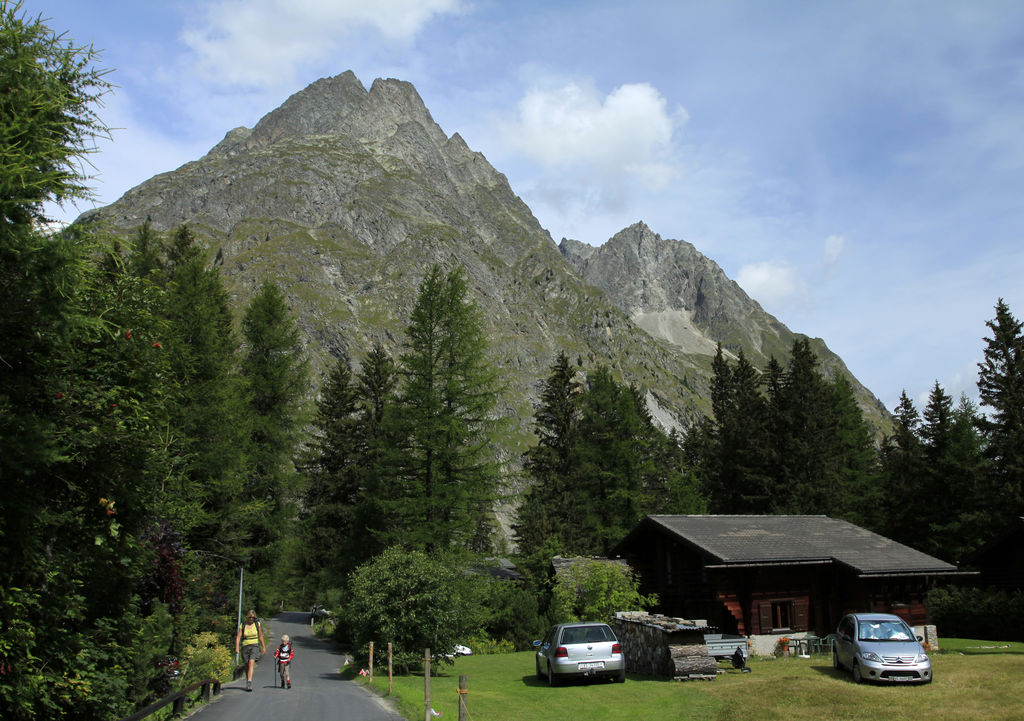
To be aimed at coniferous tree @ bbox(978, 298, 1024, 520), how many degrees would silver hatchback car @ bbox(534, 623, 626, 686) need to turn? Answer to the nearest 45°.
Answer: approximately 45° to its right

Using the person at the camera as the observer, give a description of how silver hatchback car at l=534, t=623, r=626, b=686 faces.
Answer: facing away from the viewer

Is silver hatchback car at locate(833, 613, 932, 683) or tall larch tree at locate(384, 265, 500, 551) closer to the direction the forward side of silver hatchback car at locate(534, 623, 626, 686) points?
the tall larch tree

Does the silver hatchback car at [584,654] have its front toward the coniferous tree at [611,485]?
yes

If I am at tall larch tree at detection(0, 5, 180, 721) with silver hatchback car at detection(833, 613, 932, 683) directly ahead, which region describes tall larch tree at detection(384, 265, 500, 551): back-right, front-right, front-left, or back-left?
front-left

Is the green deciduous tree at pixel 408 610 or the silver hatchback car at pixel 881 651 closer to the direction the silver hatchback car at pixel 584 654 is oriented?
the green deciduous tree

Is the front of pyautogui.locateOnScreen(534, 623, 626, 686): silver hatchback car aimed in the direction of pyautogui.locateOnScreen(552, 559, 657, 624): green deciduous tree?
yes

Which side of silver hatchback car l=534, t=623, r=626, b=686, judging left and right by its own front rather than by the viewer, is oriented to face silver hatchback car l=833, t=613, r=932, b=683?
right

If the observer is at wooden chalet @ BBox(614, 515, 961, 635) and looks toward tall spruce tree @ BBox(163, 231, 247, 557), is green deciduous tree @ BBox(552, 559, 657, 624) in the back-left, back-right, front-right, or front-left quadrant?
front-left

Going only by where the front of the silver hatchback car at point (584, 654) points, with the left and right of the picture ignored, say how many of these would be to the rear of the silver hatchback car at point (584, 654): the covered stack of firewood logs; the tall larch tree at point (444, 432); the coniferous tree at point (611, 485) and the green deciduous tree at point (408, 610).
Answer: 0

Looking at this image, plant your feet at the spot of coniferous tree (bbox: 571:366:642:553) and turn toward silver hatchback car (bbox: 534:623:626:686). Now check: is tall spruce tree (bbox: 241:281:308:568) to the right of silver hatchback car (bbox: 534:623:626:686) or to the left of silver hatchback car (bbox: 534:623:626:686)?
right

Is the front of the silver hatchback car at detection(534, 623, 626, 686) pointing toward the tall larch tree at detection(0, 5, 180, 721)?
no

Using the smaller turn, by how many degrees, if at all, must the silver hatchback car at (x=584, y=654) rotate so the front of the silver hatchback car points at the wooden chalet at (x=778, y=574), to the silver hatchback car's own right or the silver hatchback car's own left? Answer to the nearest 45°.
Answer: approximately 45° to the silver hatchback car's own right

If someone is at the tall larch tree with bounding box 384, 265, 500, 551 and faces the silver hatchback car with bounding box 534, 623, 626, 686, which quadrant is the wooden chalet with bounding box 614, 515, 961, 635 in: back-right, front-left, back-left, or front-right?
front-left

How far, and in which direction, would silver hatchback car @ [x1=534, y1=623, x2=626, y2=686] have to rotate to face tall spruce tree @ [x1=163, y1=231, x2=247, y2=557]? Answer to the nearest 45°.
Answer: approximately 45° to its left

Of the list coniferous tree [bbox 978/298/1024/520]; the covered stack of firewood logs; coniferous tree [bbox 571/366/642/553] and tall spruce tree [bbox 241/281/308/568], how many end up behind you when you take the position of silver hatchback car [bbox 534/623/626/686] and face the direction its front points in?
0
